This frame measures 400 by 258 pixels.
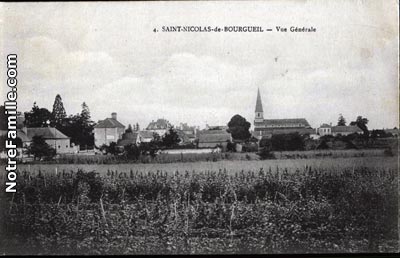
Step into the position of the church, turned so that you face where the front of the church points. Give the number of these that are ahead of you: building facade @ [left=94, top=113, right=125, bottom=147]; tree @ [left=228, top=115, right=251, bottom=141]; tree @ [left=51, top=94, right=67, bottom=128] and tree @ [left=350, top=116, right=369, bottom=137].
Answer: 3

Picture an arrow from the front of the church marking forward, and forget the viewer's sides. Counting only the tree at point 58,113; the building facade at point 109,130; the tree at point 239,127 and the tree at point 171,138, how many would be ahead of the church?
4

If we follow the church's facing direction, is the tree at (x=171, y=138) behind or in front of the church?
in front

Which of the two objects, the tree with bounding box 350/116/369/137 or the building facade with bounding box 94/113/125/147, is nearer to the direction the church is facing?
the building facade

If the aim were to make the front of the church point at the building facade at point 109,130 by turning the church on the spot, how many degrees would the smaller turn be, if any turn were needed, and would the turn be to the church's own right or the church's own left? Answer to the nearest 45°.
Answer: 0° — it already faces it

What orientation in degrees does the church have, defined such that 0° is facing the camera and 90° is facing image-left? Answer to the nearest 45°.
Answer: approximately 90°

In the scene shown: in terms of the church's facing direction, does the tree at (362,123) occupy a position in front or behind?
behind

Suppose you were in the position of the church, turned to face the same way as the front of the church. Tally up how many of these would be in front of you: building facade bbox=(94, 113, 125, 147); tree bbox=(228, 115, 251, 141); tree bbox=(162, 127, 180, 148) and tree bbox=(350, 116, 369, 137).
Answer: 3

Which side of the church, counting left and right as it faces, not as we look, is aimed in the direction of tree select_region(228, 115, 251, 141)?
front

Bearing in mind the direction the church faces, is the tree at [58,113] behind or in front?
in front

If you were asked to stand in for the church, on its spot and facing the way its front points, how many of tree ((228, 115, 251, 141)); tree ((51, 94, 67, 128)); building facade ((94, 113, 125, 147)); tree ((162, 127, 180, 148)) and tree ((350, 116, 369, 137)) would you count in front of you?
4
